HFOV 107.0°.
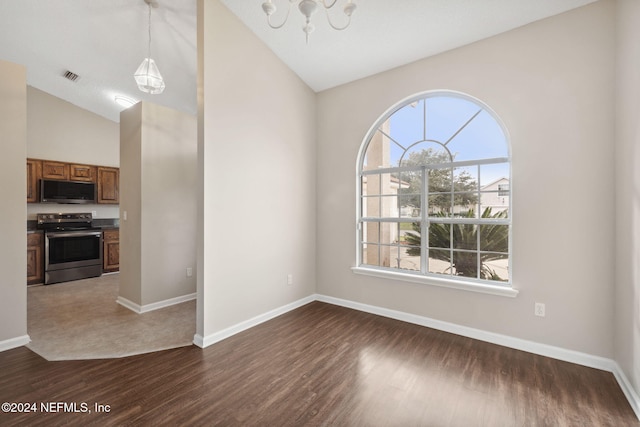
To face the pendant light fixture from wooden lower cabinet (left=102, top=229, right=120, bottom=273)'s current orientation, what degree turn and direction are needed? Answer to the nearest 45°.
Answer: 0° — it already faces it

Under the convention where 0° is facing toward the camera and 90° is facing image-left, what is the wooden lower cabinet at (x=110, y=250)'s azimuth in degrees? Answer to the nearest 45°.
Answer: approximately 0°

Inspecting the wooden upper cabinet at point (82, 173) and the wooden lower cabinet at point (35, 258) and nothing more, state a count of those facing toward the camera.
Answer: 2
